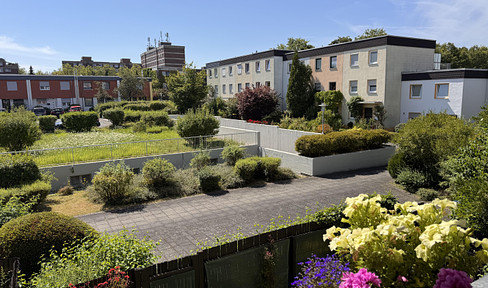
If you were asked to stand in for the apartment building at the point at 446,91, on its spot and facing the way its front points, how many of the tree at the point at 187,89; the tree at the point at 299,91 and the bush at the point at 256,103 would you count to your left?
0

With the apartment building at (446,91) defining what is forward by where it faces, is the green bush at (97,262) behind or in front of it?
in front

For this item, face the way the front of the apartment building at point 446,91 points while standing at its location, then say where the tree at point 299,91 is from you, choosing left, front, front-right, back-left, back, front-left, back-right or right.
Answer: front-right

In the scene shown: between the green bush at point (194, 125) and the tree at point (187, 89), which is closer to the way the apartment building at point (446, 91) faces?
the green bush

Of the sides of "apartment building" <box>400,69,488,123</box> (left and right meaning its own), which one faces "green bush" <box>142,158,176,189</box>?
front

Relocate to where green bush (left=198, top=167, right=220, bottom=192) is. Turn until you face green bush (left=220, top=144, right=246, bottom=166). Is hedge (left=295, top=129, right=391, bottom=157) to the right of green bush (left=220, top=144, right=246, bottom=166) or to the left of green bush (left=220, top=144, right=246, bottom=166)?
right

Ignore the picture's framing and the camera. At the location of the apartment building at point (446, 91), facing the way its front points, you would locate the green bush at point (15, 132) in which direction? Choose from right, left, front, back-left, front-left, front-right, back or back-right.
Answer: front

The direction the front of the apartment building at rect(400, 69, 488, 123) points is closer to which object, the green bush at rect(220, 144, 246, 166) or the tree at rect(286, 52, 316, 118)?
the green bush

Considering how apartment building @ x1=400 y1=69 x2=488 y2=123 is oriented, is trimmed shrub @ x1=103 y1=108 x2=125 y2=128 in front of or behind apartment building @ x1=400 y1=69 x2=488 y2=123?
in front

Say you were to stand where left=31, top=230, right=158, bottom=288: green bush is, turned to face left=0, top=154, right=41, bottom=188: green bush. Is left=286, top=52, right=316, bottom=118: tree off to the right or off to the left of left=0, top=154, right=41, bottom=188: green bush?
right

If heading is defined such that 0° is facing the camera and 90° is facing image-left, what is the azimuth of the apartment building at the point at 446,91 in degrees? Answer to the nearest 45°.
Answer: approximately 45°

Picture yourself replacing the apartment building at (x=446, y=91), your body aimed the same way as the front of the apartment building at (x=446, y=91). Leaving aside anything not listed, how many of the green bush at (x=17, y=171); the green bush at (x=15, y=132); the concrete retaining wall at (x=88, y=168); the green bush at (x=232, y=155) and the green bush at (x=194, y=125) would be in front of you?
5

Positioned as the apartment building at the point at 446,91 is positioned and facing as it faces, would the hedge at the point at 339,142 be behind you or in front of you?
in front
